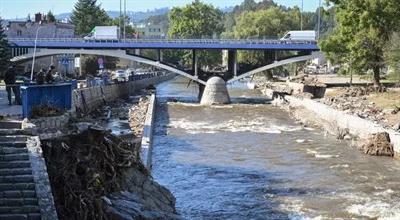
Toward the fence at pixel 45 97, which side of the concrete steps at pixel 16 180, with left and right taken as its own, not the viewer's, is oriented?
back

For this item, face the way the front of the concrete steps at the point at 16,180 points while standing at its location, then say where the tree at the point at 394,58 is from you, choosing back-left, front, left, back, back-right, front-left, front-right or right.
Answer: back-left

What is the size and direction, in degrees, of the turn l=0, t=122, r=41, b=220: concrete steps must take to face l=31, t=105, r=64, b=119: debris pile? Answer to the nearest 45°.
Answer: approximately 180°

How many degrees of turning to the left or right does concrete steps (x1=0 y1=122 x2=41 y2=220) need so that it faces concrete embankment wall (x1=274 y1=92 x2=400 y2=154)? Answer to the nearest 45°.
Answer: approximately 135° to its left

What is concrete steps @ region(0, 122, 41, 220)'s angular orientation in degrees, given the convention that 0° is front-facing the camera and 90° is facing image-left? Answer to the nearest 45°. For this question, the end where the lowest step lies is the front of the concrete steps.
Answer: approximately 0°

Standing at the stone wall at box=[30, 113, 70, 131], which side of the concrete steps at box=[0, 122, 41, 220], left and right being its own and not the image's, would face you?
back
